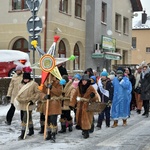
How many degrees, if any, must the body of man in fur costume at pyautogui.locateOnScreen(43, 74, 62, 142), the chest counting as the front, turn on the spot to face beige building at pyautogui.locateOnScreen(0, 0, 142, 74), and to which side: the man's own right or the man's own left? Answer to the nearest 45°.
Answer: approximately 135° to the man's own right

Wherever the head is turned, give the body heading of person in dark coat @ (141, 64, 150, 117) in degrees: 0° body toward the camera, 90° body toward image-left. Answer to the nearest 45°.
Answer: approximately 45°

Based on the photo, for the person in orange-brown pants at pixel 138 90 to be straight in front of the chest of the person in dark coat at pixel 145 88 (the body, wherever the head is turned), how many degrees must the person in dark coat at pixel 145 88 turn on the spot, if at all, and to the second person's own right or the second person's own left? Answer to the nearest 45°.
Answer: approximately 135° to the second person's own right

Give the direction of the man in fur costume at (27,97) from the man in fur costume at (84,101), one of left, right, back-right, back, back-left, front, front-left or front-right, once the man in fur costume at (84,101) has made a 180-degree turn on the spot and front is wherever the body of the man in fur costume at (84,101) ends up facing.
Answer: left

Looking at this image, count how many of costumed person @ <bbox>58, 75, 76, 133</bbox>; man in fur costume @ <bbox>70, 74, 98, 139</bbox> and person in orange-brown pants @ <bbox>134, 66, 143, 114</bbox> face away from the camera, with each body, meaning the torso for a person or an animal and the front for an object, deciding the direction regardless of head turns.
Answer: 0

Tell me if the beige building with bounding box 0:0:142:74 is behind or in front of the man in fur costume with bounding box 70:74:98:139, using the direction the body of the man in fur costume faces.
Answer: behind

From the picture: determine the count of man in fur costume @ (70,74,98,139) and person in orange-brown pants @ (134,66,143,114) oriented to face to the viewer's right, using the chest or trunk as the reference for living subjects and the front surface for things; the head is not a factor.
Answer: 0

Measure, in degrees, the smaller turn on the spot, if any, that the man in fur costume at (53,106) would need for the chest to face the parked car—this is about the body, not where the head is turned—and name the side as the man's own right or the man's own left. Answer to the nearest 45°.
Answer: approximately 135° to the man's own right

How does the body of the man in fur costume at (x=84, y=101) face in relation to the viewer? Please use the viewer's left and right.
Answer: facing the viewer

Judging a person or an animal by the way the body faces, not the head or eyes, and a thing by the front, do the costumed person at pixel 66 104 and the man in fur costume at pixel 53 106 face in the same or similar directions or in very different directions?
same or similar directions

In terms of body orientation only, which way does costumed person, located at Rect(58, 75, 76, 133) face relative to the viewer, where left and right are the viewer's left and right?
facing the viewer and to the left of the viewer

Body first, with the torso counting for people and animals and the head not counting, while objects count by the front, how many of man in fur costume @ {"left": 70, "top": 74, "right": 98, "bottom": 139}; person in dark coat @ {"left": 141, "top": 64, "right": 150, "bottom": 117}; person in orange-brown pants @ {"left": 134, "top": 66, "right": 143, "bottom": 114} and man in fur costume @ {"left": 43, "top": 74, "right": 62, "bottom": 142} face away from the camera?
0

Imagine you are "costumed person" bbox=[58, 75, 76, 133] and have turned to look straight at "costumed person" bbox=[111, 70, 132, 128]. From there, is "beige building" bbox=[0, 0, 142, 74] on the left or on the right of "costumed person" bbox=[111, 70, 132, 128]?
left
